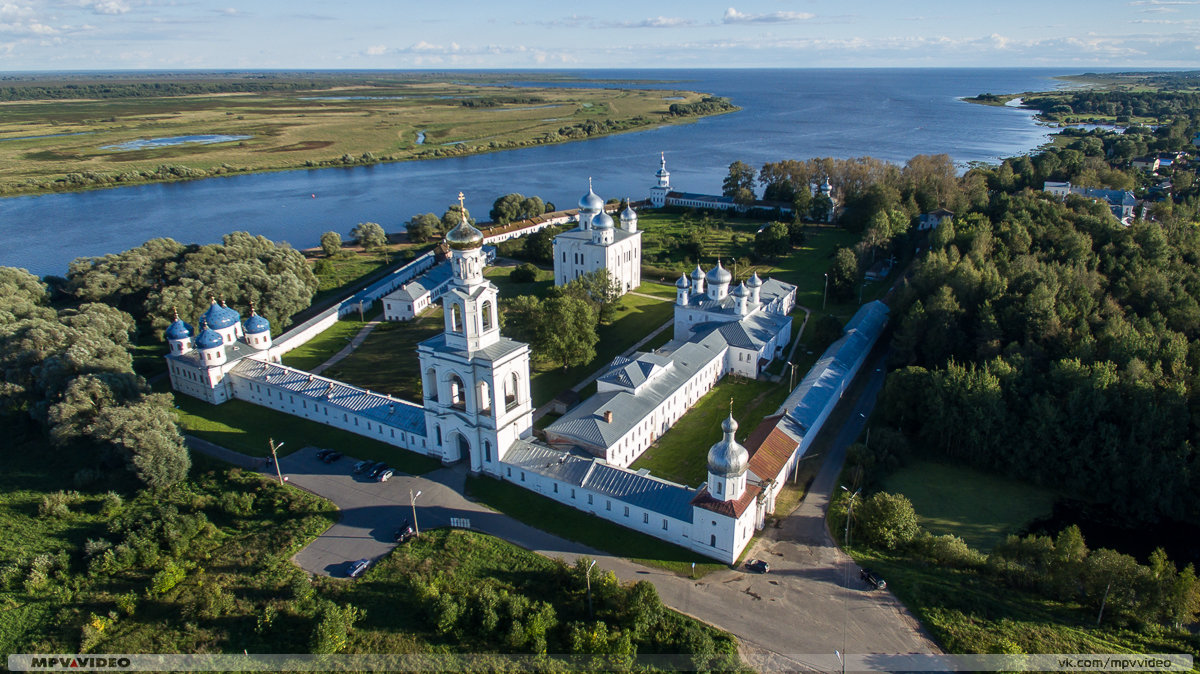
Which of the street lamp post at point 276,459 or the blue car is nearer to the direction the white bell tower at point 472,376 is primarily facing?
the blue car

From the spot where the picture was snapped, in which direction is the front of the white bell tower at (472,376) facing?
facing the viewer and to the left of the viewer

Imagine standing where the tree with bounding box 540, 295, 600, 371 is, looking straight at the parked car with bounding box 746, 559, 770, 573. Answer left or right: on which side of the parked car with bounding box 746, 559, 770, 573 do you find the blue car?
right

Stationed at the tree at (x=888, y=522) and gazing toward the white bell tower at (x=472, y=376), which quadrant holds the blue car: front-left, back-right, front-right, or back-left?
front-left

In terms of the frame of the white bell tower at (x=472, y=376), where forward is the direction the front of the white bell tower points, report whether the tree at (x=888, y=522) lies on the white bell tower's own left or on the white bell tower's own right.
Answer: on the white bell tower's own left

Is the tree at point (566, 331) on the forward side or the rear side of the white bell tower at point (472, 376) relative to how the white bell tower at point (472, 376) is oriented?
on the rear side

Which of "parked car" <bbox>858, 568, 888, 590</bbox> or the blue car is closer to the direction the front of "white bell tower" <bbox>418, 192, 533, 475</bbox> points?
the blue car

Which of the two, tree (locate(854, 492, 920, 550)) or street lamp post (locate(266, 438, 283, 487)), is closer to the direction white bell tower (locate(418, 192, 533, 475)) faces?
the street lamp post

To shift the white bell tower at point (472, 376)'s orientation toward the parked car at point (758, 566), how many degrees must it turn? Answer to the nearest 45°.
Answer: approximately 90° to its left

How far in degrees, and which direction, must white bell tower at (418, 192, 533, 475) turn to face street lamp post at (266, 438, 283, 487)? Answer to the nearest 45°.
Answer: approximately 45° to its right

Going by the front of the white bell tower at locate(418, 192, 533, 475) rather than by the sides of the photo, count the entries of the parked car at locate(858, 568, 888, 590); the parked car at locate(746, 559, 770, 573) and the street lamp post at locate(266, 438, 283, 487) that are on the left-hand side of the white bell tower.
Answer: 2

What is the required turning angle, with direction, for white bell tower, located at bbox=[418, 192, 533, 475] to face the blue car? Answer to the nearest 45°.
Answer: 0° — it already faces it

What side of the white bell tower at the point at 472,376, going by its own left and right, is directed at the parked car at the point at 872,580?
left
